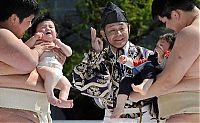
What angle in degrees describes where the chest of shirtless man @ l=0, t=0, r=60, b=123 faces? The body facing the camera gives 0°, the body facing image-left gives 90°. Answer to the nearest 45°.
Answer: approximately 270°

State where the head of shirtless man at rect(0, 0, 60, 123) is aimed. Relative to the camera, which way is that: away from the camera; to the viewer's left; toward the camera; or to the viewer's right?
to the viewer's right

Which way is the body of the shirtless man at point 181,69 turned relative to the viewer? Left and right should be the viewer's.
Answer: facing to the left of the viewer

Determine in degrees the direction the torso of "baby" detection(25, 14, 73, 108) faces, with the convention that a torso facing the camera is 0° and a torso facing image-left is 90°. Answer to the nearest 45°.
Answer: approximately 315°

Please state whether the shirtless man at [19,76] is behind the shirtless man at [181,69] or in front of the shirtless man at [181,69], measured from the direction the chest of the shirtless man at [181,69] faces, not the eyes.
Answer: in front

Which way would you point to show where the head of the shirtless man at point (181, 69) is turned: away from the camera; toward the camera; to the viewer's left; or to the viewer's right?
to the viewer's left

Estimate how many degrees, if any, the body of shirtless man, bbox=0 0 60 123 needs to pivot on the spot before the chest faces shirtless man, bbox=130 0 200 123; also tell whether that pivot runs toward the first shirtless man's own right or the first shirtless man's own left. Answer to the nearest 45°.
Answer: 0° — they already face them

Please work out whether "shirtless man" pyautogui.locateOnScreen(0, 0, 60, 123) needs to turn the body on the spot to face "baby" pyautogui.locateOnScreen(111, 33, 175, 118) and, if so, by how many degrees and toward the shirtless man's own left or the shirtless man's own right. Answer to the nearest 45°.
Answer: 0° — they already face them

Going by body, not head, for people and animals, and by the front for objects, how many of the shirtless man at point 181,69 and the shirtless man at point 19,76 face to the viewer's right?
1

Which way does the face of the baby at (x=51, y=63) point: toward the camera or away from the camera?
toward the camera
